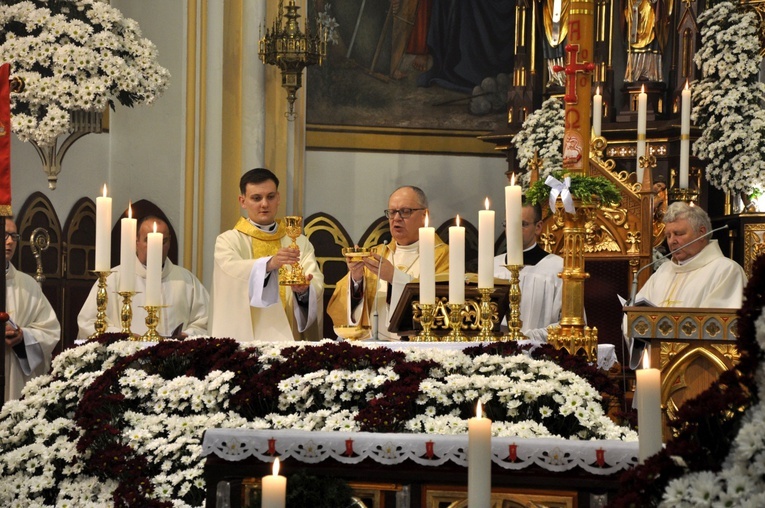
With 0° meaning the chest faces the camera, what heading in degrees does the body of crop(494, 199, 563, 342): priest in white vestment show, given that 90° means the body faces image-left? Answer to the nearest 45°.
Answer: approximately 45°

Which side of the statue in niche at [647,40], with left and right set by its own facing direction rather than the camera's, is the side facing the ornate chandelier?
right

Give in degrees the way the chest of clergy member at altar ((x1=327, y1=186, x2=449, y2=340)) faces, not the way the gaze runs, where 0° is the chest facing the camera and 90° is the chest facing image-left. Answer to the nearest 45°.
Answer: approximately 45°

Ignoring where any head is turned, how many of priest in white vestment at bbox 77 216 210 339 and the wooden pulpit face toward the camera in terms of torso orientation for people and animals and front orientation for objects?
2

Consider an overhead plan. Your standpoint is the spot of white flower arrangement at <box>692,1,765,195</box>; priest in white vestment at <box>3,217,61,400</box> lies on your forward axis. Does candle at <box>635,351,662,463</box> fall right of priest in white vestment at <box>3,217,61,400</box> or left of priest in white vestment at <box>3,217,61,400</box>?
left

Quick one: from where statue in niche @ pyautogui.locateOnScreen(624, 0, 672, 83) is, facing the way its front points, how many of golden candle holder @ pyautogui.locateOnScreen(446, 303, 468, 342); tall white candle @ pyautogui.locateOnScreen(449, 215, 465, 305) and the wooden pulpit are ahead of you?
3
